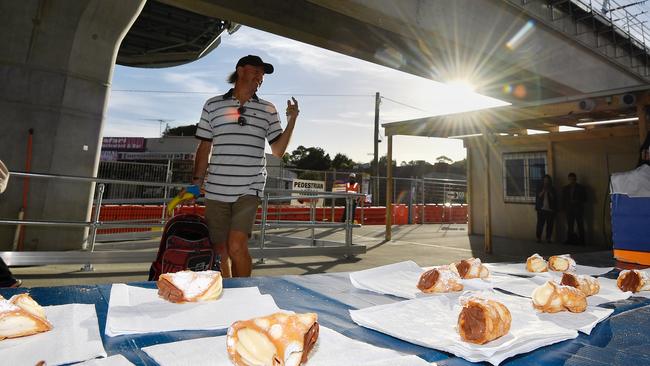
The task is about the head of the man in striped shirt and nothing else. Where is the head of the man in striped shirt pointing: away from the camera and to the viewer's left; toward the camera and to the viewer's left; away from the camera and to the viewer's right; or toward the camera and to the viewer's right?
toward the camera and to the viewer's right

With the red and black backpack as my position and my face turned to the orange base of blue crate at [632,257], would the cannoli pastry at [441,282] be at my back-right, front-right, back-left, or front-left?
front-right

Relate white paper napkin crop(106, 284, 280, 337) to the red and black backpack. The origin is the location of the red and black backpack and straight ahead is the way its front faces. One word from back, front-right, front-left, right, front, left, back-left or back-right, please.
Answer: front

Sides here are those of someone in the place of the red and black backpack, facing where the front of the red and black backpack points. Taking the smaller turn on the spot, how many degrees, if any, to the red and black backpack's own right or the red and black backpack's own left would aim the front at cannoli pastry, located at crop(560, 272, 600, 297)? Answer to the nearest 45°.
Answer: approximately 45° to the red and black backpack's own left

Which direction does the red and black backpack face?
toward the camera

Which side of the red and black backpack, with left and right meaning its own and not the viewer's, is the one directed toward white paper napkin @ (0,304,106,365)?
front
